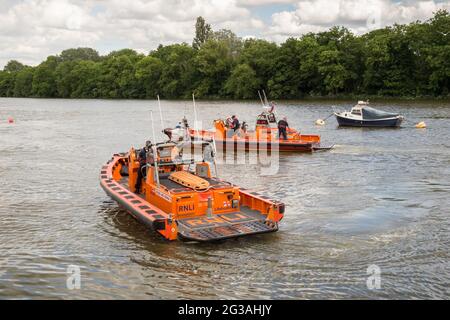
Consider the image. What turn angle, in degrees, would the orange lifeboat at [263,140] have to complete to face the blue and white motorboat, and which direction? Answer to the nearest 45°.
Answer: approximately 135° to its right

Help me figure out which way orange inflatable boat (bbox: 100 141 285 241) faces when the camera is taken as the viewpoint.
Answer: facing away from the viewer and to the left of the viewer

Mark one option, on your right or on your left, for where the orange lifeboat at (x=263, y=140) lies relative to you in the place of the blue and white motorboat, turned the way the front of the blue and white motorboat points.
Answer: on your left

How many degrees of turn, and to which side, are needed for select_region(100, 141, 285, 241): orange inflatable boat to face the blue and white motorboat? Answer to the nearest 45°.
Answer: approximately 90° to its right

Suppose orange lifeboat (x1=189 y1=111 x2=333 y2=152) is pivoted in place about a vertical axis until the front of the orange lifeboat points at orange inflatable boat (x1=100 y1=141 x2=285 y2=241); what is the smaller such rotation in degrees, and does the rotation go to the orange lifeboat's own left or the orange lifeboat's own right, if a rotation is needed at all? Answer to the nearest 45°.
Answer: approximately 90° to the orange lifeboat's own left

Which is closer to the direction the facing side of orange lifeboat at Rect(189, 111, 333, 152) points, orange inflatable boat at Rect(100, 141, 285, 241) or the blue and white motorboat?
the orange inflatable boat

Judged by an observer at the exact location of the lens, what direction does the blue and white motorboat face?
facing to the left of the viewer

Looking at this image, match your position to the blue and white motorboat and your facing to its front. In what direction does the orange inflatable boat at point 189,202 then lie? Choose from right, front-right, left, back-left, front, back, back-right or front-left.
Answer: left

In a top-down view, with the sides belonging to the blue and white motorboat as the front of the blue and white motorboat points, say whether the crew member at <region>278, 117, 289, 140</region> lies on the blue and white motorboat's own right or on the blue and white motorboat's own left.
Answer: on the blue and white motorboat's own left

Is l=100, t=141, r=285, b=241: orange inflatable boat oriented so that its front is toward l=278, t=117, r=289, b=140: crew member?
no

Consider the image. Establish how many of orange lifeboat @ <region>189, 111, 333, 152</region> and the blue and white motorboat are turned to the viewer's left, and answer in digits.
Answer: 2

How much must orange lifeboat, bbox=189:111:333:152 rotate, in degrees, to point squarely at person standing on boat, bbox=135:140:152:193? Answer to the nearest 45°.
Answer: approximately 90° to its left

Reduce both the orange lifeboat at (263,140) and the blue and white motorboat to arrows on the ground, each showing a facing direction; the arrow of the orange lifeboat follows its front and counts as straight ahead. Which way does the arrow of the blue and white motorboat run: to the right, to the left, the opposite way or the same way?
the same way

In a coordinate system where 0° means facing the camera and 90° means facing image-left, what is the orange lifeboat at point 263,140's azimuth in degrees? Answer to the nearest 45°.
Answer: approximately 90°
